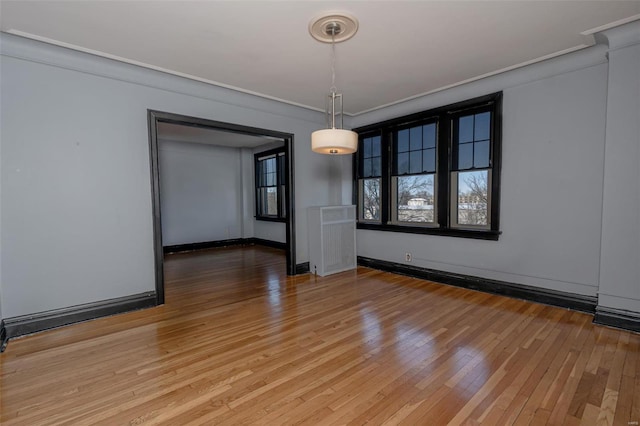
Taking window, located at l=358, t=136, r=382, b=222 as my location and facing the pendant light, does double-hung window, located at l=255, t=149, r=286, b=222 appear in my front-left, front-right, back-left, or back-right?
back-right

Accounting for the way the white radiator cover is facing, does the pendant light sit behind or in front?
in front

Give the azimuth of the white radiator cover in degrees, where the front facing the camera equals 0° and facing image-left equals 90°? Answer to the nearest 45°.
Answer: approximately 315°

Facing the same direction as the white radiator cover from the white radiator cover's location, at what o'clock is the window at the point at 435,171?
The window is roughly at 11 o'clock from the white radiator cover.
